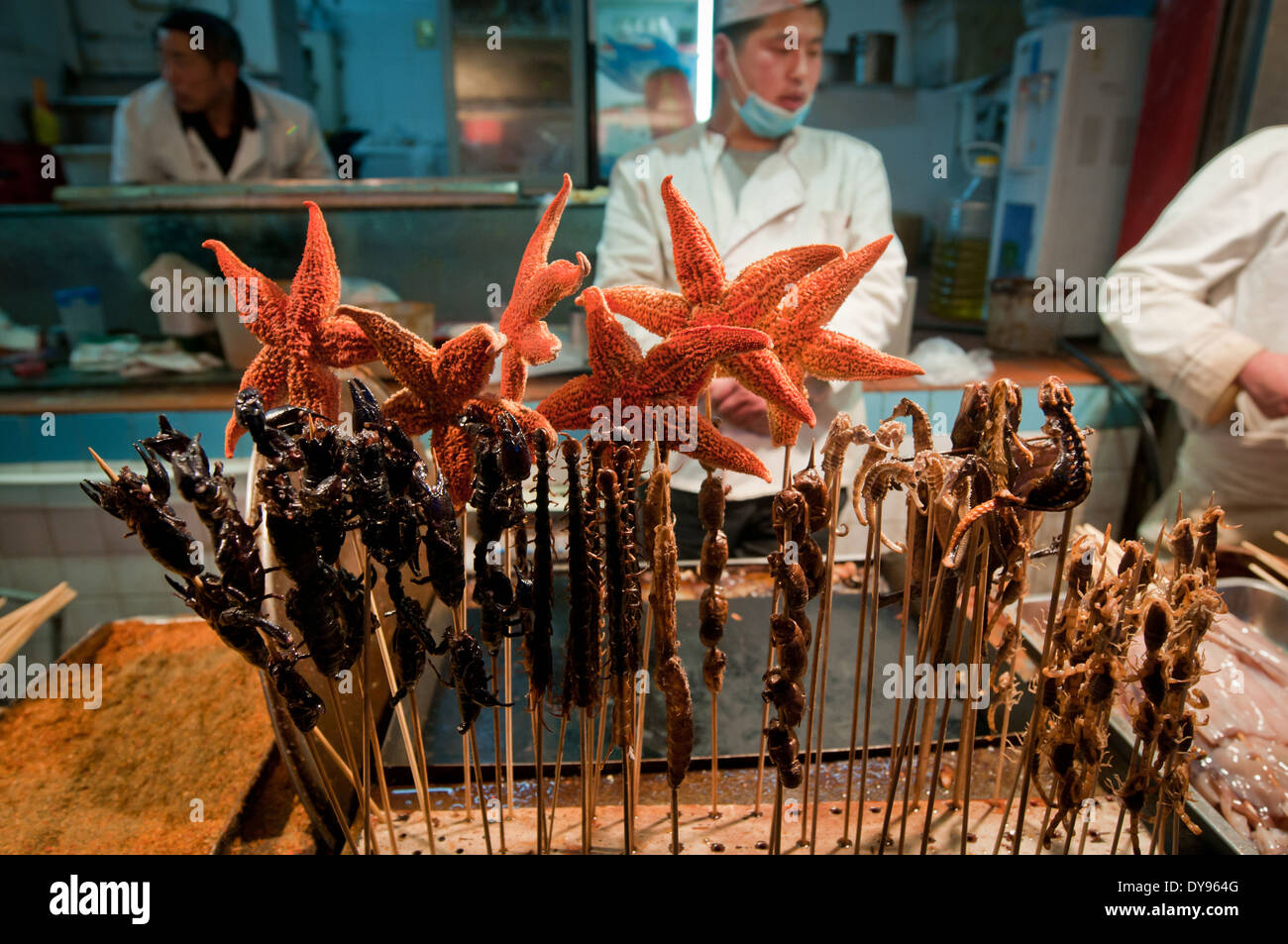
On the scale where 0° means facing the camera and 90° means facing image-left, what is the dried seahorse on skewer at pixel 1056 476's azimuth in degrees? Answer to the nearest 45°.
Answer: approximately 90°

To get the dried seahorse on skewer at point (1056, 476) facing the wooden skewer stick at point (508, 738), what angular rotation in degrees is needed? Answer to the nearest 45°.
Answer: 0° — it already faces it

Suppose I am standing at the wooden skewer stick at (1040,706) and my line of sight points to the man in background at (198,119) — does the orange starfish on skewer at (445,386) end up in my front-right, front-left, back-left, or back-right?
front-left

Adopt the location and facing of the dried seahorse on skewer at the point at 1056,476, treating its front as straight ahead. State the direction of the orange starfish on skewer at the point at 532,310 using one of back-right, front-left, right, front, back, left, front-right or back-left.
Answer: front

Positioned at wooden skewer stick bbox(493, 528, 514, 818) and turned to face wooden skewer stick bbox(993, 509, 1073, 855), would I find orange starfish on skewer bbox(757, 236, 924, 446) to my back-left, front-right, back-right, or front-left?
front-left

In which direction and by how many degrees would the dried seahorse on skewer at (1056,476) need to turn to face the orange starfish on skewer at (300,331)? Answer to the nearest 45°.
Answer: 0° — it already faces it
